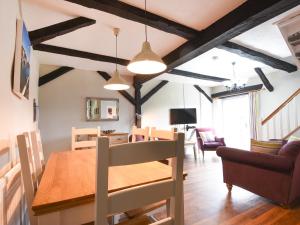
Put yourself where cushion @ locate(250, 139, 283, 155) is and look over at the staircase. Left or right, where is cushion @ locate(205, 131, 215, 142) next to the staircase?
left

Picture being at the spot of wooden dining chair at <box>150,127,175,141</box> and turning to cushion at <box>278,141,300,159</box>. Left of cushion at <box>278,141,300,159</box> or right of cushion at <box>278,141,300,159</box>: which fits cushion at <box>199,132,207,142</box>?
left

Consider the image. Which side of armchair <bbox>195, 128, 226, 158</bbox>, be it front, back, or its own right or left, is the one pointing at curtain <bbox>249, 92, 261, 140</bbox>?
left

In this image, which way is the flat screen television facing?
toward the camera

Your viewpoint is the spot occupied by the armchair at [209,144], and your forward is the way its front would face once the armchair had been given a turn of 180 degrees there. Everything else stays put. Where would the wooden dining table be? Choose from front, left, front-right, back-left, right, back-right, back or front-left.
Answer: back-left

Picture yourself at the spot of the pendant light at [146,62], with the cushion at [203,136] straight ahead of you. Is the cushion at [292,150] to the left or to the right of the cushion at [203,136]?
right

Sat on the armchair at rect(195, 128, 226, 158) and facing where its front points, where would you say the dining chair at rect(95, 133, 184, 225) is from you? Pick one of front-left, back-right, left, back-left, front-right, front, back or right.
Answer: front-right

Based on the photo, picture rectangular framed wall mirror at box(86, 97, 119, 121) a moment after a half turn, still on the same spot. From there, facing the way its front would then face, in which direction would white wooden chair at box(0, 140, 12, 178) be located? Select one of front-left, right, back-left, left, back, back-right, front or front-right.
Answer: back

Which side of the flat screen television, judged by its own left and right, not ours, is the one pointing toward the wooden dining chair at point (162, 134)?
front

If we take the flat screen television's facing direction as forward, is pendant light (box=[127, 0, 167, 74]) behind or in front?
in front

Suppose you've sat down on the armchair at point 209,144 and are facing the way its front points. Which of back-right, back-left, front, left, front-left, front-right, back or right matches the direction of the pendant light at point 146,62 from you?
front-right

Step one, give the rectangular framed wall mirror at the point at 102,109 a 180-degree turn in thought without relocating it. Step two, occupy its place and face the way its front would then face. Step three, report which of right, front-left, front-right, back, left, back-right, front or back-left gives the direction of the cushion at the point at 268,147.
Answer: back-right

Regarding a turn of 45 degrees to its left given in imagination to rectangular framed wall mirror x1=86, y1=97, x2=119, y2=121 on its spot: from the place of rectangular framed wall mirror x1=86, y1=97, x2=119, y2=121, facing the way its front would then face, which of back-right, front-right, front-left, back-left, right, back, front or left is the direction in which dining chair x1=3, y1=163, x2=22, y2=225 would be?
front-right
